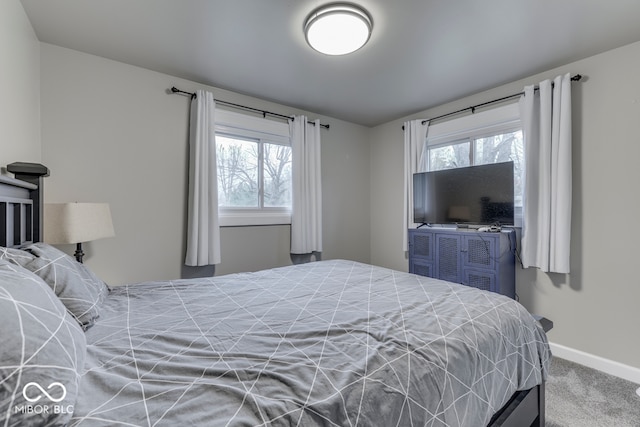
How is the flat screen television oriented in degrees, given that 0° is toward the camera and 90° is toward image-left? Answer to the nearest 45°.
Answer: approximately 45°

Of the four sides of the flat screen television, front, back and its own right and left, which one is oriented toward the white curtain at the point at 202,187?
front

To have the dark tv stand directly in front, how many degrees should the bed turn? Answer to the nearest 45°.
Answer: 0° — it already faces it

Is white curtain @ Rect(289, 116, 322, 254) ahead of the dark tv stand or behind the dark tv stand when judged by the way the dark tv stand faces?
ahead

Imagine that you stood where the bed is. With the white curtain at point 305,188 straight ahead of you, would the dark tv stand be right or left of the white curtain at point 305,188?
right

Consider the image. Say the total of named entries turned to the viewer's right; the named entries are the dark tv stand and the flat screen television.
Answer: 0

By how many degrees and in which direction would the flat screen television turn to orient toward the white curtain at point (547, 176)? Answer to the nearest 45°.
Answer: approximately 135° to its left

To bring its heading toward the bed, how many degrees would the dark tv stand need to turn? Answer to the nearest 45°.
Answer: approximately 45° to its left

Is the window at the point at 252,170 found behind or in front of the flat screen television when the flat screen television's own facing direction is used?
in front

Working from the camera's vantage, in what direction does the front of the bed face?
facing away from the viewer and to the right of the viewer

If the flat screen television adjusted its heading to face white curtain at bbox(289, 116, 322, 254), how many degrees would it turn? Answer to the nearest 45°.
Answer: approximately 45° to its right
